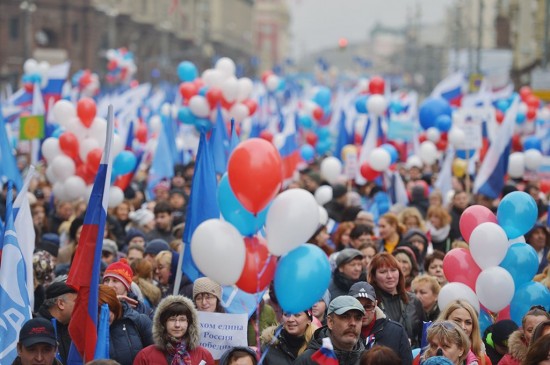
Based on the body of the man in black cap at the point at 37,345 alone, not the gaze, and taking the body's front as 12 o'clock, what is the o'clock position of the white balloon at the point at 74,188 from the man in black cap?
The white balloon is roughly at 6 o'clock from the man in black cap.

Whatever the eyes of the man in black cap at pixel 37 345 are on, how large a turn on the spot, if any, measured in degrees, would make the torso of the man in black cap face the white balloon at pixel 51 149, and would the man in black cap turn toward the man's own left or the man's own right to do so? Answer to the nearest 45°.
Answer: approximately 180°

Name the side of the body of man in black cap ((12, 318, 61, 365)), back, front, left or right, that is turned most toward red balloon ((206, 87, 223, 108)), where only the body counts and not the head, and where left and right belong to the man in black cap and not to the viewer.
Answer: back

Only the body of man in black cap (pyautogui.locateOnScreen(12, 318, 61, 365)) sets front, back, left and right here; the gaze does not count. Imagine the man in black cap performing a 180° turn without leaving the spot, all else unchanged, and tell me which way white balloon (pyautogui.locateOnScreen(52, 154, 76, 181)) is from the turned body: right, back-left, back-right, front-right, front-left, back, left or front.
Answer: front

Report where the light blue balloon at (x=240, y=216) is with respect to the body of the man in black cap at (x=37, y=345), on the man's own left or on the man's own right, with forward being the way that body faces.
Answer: on the man's own left

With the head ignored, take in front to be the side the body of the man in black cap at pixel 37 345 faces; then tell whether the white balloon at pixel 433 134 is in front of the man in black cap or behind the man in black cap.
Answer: behind

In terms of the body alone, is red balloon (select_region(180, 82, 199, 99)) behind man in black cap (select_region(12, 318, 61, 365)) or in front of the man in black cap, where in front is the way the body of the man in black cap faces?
behind

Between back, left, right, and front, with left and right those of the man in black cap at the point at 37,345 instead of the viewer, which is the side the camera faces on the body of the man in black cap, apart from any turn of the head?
front

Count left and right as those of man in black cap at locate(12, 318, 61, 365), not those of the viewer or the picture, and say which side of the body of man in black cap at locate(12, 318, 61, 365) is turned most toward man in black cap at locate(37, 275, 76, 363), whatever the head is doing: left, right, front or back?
back

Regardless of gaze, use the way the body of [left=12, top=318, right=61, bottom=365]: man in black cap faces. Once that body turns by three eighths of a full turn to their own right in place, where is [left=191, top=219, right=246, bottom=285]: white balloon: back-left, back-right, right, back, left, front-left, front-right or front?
back-right

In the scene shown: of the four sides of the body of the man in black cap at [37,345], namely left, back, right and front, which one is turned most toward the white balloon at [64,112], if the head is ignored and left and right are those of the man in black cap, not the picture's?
back

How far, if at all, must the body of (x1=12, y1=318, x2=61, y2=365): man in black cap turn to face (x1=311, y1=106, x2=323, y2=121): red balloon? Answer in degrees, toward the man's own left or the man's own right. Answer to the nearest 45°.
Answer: approximately 180°

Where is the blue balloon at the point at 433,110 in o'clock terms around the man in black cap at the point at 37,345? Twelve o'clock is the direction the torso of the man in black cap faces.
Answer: The blue balloon is roughly at 7 o'clock from the man in black cap.

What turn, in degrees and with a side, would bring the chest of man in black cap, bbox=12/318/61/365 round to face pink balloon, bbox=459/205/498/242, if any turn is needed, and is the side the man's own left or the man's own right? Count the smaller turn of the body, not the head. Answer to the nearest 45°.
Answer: approximately 135° to the man's own left
